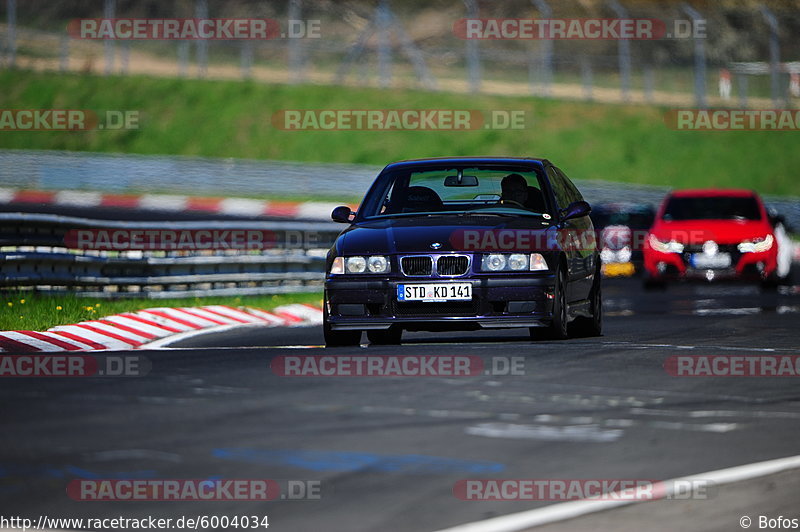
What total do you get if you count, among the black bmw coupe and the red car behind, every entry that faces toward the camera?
2

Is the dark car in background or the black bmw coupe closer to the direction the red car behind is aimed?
the black bmw coupe

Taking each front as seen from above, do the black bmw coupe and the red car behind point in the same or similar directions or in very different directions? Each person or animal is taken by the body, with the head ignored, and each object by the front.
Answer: same or similar directions

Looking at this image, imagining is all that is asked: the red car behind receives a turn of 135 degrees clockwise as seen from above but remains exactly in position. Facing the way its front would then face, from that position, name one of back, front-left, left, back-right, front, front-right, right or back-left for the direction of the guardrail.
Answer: left

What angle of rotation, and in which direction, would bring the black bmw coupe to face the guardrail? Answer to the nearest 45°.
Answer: approximately 135° to its right

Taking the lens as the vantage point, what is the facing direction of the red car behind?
facing the viewer

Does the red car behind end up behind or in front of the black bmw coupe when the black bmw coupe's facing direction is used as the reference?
behind

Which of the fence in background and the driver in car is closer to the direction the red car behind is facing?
the driver in car

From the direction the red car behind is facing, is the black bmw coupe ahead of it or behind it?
ahead

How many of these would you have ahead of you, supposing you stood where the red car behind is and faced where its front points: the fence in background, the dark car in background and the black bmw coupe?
1

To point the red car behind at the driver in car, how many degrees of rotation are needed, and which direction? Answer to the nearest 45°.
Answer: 0° — it already faces them

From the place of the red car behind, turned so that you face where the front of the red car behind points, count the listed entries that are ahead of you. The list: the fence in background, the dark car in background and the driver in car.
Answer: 1
